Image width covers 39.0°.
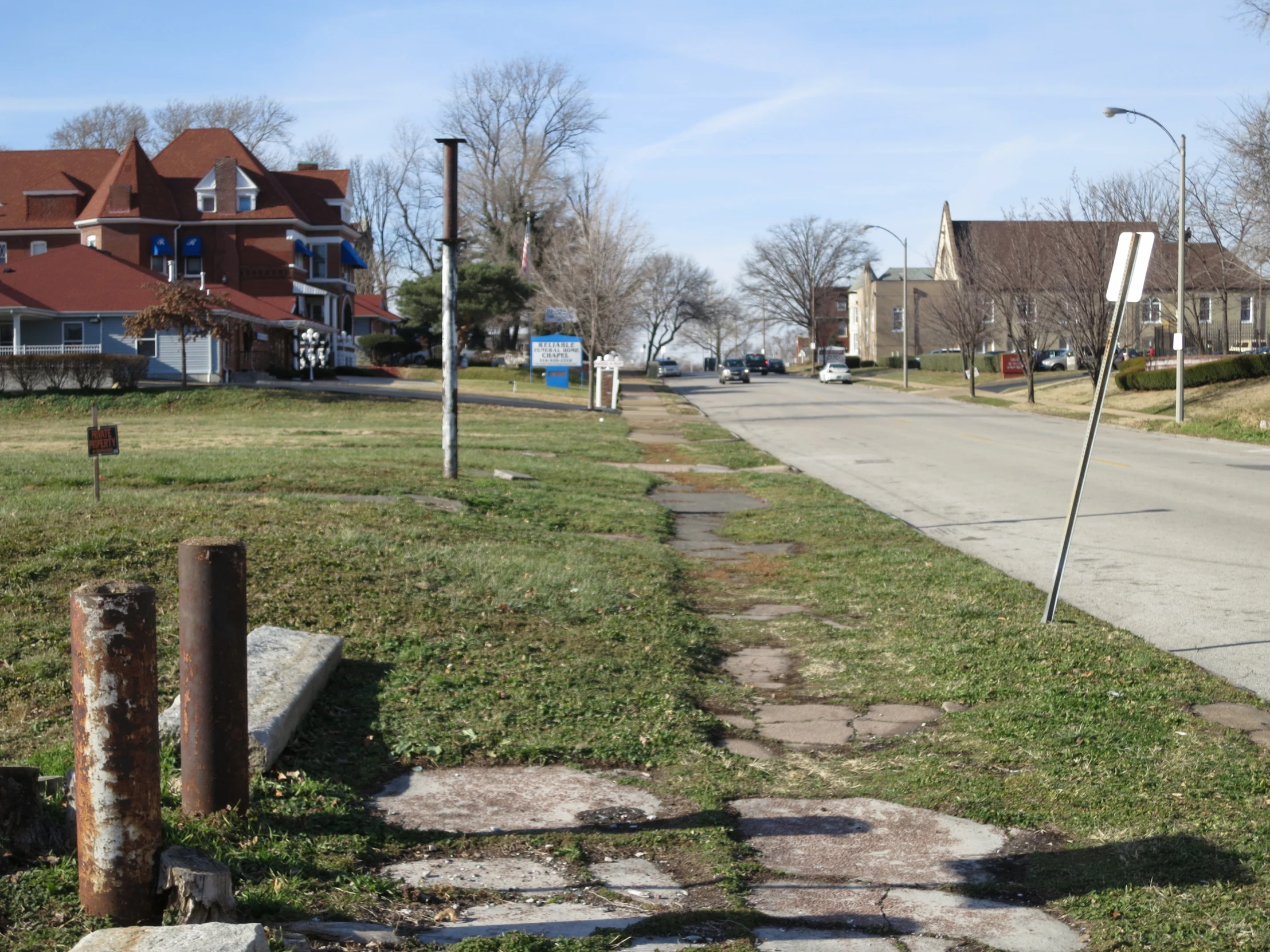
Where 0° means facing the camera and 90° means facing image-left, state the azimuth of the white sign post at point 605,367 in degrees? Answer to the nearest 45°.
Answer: approximately 0°

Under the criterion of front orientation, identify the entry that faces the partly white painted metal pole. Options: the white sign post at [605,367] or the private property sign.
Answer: the white sign post

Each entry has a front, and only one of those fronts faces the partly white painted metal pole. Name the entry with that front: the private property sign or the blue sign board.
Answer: the blue sign board
